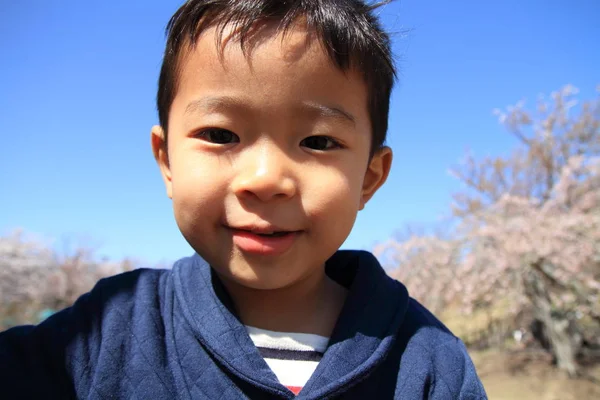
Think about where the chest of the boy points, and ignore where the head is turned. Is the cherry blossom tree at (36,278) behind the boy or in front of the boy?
behind

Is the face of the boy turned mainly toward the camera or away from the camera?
toward the camera

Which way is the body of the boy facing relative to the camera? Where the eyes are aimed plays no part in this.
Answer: toward the camera
